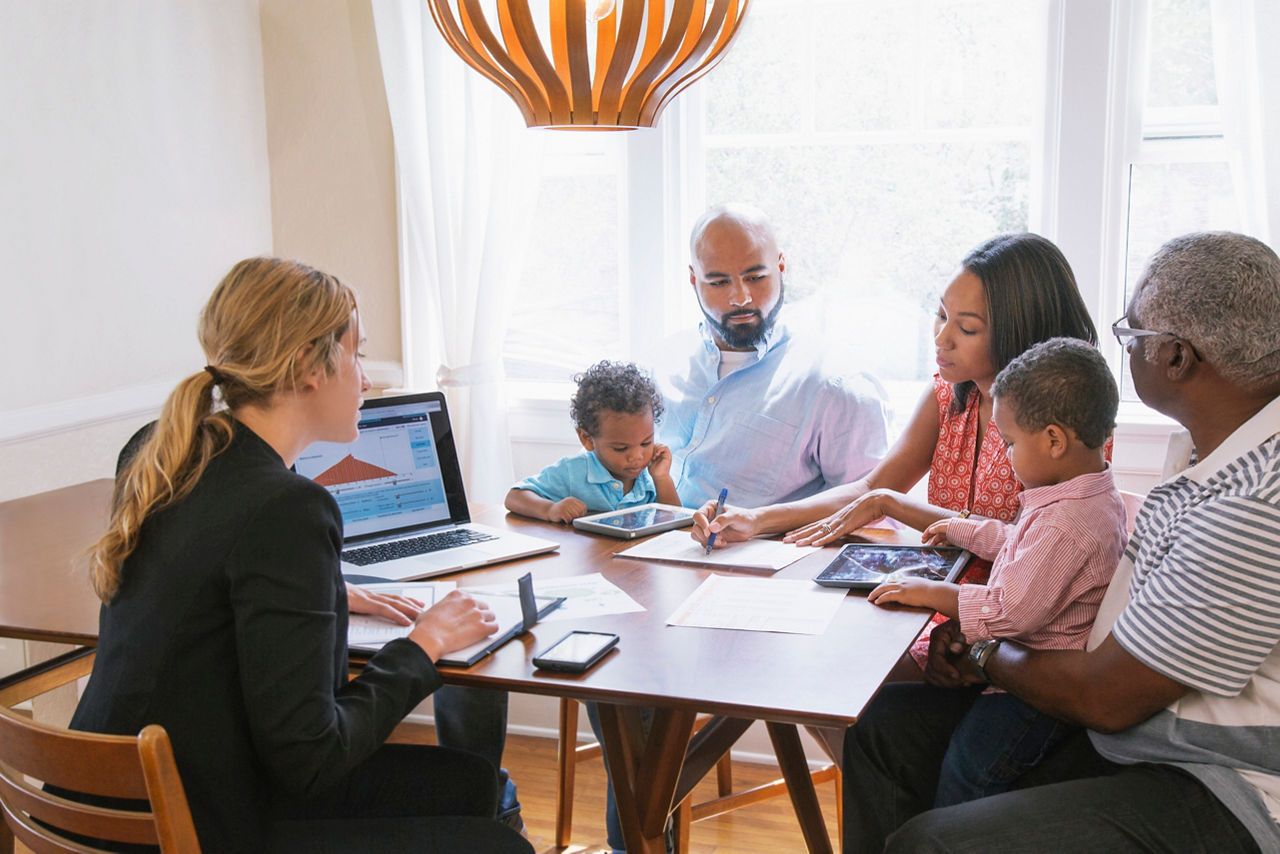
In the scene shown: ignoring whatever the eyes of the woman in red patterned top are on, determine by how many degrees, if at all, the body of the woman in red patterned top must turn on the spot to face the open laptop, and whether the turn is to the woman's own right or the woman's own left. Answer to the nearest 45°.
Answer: approximately 45° to the woman's own right

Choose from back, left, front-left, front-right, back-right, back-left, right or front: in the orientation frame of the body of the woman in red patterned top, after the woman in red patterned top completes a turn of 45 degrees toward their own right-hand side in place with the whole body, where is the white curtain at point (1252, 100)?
back-right

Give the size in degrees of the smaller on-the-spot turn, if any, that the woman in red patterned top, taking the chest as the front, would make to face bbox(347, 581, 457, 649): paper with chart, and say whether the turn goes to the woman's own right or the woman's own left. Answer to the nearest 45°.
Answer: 0° — they already face it

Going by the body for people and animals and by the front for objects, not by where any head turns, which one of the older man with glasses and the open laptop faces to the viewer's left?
the older man with glasses

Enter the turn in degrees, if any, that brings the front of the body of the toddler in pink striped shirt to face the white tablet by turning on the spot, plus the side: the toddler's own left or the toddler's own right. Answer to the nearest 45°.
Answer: approximately 45° to the toddler's own right

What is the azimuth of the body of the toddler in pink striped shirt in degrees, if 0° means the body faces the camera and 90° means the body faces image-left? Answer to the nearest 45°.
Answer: approximately 90°

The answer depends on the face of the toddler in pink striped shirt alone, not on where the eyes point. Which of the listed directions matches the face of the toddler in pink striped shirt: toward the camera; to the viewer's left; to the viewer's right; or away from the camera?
to the viewer's left

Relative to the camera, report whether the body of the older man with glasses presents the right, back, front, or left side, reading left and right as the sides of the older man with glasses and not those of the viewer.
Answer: left
